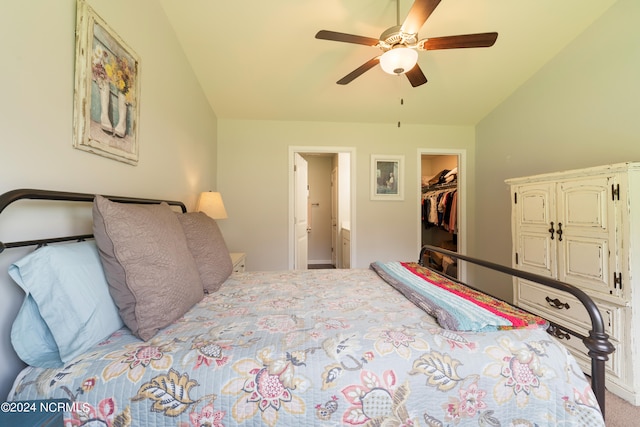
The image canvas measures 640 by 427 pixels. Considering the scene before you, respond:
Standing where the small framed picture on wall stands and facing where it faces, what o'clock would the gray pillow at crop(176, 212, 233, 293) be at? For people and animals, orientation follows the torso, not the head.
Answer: The gray pillow is roughly at 1 o'clock from the small framed picture on wall.

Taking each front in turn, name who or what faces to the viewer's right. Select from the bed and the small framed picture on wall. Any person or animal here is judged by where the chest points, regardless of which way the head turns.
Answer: the bed

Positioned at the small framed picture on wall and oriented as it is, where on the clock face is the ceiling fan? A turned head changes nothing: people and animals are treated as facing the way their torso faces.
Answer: The ceiling fan is roughly at 12 o'clock from the small framed picture on wall.

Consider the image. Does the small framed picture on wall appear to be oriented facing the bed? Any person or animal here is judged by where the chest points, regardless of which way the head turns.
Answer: yes

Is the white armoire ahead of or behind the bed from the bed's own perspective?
ahead

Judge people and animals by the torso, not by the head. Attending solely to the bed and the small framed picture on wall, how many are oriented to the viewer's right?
1

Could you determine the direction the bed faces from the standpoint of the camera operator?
facing to the right of the viewer

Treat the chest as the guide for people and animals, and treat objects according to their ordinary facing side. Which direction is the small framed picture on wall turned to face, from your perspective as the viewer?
facing the viewer

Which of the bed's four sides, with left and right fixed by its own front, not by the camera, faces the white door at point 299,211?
left

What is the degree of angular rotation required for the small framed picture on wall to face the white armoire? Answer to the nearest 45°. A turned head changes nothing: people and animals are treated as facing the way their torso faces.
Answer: approximately 45° to its left

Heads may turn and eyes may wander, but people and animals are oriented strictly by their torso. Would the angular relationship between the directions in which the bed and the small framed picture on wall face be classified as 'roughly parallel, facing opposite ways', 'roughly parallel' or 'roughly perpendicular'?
roughly perpendicular

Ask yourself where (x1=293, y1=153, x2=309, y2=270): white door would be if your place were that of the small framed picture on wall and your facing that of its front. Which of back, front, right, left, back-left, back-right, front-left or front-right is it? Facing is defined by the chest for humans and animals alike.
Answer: right
